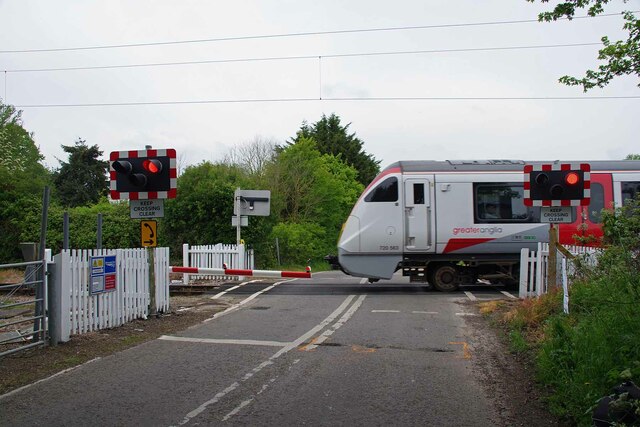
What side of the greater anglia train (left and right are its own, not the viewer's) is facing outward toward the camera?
left

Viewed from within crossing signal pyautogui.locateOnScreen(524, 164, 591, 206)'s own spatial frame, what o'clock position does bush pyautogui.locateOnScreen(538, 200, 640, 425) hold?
The bush is roughly at 12 o'clock from the crossing signal.

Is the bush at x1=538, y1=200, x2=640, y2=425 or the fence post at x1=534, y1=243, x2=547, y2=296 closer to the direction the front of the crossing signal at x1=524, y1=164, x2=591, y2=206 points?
the bush

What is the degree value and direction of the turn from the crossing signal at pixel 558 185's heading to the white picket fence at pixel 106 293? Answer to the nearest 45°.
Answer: approximately 45° to its right

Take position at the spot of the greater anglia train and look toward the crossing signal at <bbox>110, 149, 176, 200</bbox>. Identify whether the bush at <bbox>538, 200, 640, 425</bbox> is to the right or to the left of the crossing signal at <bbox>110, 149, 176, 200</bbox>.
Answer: left

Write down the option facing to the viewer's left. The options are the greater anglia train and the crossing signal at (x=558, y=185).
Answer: the greater anglia train

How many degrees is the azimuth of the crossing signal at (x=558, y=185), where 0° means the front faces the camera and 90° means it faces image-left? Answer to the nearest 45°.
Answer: approximately 0°

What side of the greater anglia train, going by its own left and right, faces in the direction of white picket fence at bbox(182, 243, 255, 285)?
front

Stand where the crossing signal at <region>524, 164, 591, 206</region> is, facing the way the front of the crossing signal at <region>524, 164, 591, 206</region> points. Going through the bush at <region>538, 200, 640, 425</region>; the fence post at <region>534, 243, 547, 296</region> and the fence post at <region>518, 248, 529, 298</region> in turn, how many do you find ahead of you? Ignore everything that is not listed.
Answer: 1

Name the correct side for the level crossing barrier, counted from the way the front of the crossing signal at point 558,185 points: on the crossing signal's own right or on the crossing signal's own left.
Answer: on the crossing signal's own right

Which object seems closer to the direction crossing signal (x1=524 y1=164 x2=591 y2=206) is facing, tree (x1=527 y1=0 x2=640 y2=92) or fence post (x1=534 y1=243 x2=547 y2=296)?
the tree

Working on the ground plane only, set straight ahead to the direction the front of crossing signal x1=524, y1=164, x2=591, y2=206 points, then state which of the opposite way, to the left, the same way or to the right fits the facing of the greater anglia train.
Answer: to the right

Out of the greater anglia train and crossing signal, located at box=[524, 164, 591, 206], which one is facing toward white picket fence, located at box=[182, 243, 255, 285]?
the greater anglia train

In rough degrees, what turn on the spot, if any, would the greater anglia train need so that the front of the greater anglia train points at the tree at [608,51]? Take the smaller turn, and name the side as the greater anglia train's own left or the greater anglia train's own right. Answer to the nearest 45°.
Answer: approximately 90° to the greater anglia train's own left

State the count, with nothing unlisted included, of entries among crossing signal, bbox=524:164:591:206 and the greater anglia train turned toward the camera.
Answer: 1
